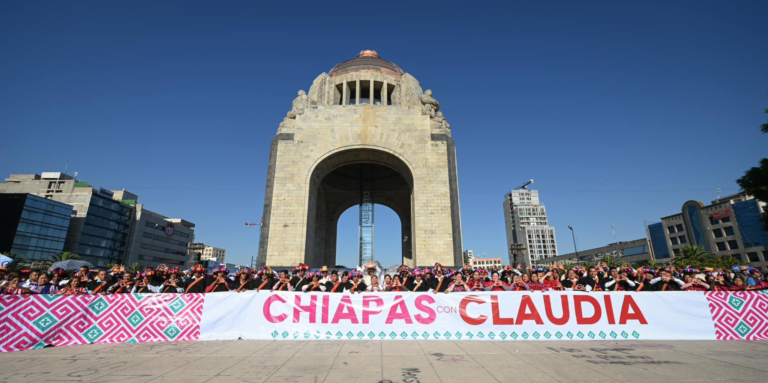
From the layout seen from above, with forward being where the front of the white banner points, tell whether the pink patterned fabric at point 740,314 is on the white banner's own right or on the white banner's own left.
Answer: on the white banner's own left

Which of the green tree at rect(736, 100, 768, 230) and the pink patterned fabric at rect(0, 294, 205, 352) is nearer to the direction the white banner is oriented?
the pink patterned fabric

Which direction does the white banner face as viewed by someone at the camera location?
facing the viewer

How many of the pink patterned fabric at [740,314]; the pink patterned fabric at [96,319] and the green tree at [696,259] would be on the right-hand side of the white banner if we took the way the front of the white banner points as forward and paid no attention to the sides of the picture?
1

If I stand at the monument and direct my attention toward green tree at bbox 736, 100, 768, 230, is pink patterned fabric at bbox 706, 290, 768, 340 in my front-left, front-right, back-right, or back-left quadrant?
front-right

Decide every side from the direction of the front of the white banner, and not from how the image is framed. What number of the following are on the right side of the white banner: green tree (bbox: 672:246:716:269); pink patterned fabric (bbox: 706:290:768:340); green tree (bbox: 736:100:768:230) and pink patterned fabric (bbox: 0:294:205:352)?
1

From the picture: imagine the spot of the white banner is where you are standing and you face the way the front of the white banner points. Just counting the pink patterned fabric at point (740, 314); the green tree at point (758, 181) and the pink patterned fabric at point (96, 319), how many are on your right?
1

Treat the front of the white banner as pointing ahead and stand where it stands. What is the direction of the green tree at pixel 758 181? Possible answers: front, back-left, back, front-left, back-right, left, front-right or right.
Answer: back-left

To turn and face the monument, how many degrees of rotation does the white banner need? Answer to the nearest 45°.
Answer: approximately 135° to its right

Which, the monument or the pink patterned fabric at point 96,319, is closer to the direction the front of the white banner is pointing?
the pink patterned fabric

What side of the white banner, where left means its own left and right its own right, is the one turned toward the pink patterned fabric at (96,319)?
right

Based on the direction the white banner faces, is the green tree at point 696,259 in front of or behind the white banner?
behind
